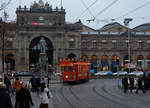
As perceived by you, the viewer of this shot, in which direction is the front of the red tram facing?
facing the viewer and to the left of the viewer

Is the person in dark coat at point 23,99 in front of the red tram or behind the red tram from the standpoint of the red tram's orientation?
in front
